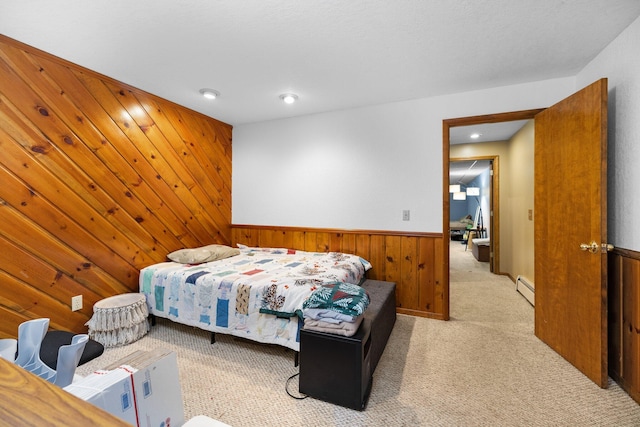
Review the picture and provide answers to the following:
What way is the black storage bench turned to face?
to the viewer's right

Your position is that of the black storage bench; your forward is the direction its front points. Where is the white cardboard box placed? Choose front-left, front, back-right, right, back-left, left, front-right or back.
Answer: back-right

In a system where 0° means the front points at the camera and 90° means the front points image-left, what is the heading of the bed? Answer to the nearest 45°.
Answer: approximately 315°

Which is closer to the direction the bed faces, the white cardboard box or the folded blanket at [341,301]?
the folded blanket
